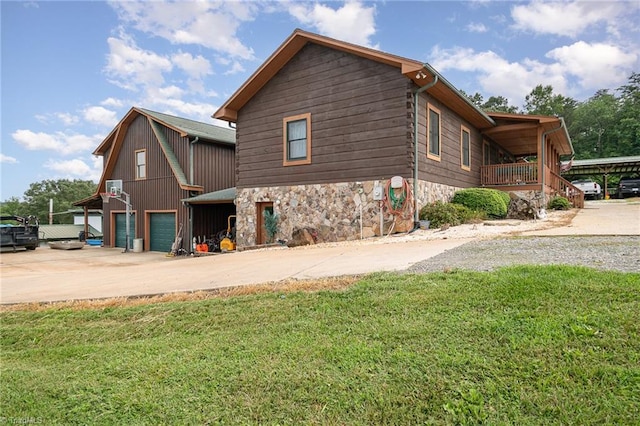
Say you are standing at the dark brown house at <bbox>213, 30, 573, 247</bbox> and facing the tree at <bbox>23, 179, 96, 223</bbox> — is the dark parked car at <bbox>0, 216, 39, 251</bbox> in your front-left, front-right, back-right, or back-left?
front-left

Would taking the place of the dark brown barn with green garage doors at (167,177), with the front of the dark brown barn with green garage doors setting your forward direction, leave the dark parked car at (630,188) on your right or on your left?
on your left

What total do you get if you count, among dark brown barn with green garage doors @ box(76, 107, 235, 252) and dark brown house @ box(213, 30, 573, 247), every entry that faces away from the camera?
0

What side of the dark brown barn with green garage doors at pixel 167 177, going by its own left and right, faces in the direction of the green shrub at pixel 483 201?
left

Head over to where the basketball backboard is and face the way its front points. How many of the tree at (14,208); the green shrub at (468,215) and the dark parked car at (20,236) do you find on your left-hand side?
1

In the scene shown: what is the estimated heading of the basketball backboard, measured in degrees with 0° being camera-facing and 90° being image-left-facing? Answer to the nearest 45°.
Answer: approximately 45°

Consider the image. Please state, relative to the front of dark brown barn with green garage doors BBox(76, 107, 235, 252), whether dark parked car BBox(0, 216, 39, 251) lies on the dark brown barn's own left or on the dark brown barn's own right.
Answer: on the dark brown barn's own right

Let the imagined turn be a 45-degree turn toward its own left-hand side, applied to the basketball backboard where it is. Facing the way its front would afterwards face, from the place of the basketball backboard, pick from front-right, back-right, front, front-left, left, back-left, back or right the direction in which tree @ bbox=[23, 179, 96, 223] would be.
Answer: back

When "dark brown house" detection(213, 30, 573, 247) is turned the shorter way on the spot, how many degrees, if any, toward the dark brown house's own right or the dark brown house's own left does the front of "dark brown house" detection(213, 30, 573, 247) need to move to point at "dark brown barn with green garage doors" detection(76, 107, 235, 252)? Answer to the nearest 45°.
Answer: approximately 180°

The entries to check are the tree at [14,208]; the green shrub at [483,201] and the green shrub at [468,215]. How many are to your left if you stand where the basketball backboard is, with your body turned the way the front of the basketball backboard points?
2

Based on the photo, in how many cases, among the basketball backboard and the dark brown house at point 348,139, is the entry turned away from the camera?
0

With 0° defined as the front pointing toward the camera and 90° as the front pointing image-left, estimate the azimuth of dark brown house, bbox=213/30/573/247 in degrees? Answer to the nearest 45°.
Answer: approximately 315°

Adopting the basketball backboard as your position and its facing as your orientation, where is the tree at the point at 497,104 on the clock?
The tree is roughly at 7 o'clock from the basketball backboard.

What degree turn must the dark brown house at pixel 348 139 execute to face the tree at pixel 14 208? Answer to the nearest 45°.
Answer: approximately 180°

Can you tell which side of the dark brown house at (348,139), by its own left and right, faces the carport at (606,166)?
left

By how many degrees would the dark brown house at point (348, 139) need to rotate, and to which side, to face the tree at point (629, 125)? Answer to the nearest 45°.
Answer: approximately 90° to its left
